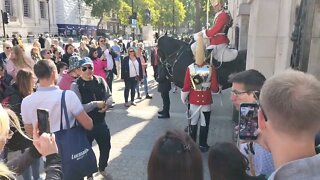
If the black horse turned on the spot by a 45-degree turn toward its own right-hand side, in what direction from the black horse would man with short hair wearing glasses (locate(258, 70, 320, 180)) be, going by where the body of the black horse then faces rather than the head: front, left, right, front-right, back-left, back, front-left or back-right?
back-left

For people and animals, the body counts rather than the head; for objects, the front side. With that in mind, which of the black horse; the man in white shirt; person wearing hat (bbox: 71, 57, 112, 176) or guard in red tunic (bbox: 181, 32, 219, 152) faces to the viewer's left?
the black horse

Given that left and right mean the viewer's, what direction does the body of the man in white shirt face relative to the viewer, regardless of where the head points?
facing away from the viewer and to the right of the viewer

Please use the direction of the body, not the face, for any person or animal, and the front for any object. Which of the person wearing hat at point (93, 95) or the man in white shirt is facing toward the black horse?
the man in white shirt

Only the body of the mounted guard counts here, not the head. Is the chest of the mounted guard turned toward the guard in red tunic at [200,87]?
no

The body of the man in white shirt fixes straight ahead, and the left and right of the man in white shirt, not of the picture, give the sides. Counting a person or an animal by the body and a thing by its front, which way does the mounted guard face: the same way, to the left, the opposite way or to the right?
to the left

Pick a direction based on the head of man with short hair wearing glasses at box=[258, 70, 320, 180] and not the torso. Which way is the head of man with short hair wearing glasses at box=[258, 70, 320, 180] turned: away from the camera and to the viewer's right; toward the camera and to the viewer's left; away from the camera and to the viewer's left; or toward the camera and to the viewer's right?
away from the camera and to the viewer's left

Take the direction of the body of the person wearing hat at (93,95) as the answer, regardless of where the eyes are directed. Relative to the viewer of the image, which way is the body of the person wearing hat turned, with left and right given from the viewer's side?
facing the viewer and to the right of the viewer

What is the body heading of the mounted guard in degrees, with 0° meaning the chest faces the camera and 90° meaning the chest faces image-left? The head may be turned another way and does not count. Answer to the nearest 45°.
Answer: approximately 90°

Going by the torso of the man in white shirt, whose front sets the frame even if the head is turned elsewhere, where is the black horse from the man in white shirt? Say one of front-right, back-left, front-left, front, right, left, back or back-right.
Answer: front

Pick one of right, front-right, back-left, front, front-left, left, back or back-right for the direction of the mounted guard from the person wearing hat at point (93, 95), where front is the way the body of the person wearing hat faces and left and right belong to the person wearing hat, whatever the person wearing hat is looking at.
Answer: left

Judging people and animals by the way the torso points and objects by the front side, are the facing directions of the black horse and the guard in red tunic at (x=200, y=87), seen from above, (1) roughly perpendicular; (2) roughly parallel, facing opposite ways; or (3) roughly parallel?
roughly perpendicular

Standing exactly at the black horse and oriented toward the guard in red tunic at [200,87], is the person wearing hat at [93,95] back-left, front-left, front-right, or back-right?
front-right

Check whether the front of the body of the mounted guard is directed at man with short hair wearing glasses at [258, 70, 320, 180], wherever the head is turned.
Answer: no

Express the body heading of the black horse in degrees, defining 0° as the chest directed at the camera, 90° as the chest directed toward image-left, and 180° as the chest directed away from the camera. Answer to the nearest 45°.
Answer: approximately 90°
